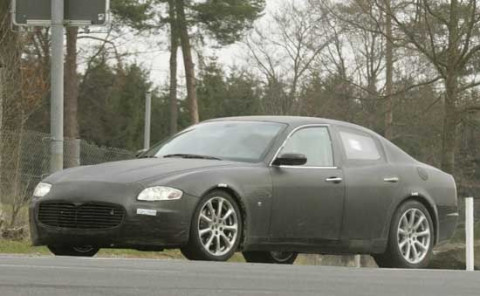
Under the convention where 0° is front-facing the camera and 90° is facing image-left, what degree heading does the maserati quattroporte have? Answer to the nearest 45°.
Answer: approximately 45°

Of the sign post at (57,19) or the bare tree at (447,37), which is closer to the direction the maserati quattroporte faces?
the sign post

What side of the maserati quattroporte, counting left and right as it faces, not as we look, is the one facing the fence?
right

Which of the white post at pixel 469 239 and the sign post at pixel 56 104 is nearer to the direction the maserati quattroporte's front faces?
the sign post

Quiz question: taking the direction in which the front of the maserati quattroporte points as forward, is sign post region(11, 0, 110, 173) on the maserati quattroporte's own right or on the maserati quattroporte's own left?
on the maserati quattroporte's own right

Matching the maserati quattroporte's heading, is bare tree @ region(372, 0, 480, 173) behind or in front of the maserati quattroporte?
behind

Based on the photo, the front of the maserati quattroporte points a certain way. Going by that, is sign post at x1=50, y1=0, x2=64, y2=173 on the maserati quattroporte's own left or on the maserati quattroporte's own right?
on the maserati quattroporte's own right

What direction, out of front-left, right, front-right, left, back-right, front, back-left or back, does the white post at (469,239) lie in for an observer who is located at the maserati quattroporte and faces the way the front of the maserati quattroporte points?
back
